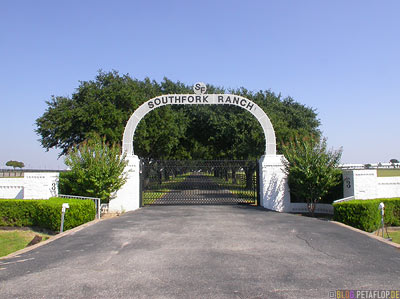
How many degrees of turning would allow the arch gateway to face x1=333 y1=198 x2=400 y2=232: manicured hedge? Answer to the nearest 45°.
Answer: approximately 45° to its left

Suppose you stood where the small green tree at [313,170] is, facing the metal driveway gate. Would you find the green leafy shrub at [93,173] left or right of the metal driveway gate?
left

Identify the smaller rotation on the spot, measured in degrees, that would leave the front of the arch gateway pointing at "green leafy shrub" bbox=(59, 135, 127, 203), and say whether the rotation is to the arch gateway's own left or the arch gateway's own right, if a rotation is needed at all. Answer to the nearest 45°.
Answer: approximately 90° to the arch gateway's own right

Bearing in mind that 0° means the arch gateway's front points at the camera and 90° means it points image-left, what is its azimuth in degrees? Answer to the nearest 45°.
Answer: approximately 0°
